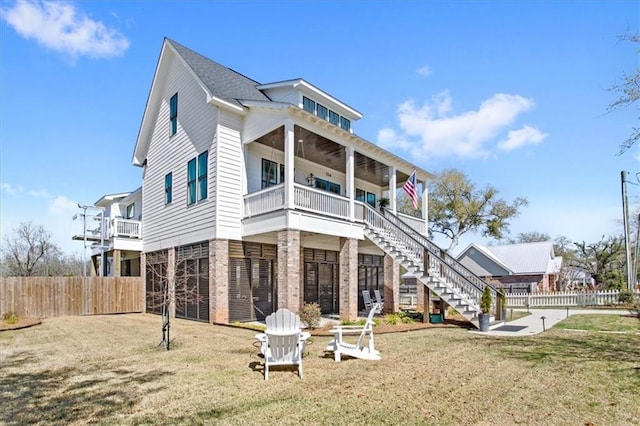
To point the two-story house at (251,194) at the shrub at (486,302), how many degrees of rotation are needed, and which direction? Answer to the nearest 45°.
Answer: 0° — it already faces it

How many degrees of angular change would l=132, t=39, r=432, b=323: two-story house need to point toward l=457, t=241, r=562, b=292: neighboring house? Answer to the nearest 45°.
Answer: approximately 90° to its left

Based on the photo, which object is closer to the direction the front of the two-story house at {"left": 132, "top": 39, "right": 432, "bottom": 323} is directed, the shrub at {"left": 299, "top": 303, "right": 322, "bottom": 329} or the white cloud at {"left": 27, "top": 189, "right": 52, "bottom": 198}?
the shrub

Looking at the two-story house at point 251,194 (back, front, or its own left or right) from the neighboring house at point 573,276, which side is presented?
left

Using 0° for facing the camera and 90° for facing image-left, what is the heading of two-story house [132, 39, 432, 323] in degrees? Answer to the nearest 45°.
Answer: approximately 315°

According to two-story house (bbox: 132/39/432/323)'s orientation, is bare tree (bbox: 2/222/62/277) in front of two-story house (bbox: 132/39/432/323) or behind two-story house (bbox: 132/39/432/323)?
behind

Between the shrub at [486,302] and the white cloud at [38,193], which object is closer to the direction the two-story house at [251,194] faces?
the shrub

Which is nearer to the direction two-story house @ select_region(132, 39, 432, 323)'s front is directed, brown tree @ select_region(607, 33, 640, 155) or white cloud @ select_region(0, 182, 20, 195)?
the brown tree
